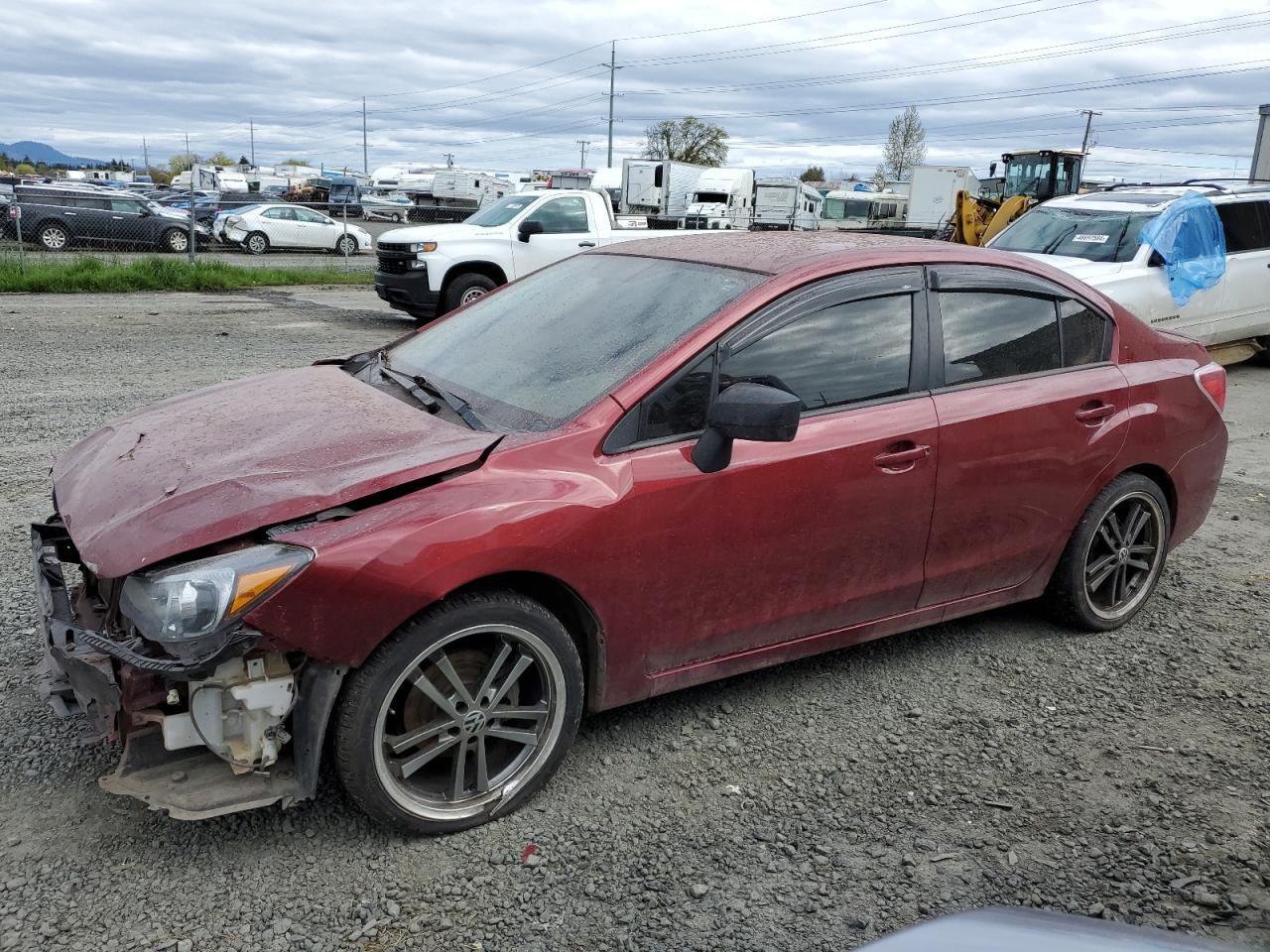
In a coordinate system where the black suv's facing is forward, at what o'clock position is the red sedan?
The red sedan is roughly at 3 o'clock from the black suv.

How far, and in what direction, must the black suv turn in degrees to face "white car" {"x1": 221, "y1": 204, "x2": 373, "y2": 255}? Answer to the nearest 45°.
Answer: approximately 45° to its left

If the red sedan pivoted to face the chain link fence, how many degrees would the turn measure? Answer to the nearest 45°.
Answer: approximately 90° to its right

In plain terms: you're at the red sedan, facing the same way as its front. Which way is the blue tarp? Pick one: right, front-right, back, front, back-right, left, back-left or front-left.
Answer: back

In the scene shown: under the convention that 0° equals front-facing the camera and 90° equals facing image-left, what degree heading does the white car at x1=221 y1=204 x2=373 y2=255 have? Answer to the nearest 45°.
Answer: approximately 270°

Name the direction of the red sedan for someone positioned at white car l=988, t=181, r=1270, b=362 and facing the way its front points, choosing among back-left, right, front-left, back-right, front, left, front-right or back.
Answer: front-left

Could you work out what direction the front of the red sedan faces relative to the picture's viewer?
facing the viewer and to the left of the viewer

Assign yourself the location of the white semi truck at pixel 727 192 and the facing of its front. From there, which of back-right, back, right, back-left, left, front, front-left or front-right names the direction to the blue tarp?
front-left

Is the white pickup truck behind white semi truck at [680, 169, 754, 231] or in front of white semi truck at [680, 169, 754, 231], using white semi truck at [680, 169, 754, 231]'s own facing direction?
in front

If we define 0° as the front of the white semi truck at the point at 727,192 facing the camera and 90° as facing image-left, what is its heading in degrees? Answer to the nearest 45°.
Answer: approximately 45°

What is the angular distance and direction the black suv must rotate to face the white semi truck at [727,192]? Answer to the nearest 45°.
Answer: approximately 45° to its left
